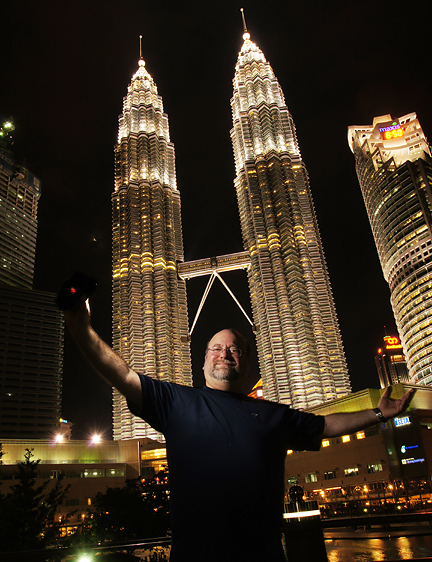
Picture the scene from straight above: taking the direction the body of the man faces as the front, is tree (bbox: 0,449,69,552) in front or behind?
behind

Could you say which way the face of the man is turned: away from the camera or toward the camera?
toward the camera

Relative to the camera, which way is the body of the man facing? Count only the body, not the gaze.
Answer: toward the camera
